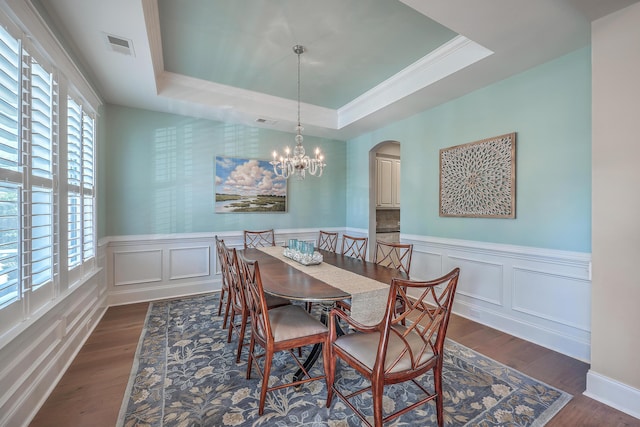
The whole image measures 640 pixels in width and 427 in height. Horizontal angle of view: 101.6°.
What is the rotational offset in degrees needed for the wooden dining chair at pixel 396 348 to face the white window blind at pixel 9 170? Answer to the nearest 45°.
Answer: approximately 45° to its left

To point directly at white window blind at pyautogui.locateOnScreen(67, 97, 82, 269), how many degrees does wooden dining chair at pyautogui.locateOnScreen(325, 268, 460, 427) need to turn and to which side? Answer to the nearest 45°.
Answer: approximately 45° to its left

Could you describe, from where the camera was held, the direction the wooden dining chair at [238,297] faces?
facing away from the viewer and to the right of the viewer

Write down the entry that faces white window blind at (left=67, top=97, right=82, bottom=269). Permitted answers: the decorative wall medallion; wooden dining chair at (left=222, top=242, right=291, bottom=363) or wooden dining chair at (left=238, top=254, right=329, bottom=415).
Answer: the decorative wall medallion

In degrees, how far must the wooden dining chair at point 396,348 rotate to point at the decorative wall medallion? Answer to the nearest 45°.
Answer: approximately 90° to its right

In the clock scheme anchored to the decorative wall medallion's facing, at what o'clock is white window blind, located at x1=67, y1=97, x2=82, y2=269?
The white window blind is roughly at 12 o'clock from the decorative wall medallion.

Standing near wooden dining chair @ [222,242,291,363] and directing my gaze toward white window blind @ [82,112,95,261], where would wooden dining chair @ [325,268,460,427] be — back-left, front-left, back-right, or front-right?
back-left

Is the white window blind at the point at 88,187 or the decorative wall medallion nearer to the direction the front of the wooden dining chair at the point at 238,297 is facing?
the decorative wall medallion

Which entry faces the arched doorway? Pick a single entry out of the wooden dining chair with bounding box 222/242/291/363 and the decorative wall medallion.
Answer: the wooden dining chair

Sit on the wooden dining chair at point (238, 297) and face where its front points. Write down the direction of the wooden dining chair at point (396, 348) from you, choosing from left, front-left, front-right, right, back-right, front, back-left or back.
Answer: right

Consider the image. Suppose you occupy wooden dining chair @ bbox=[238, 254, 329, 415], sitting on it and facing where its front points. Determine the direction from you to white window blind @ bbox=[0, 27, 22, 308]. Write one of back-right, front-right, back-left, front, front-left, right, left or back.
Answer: back-left

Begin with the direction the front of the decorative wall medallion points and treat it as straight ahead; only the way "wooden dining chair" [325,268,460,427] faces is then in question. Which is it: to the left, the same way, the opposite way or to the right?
to the right

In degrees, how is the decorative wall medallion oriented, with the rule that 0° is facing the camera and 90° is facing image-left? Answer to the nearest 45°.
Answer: approximately 45°

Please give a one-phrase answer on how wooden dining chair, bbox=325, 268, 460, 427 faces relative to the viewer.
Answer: facing away from the viewer and to the left of the viewer

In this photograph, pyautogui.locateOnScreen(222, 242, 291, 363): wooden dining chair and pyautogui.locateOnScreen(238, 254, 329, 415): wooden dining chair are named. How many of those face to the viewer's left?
0

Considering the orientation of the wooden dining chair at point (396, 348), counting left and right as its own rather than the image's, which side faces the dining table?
front

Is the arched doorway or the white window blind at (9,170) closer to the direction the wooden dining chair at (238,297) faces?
the arched doorway

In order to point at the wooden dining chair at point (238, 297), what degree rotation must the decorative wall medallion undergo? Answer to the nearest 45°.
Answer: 0° — it already faces it

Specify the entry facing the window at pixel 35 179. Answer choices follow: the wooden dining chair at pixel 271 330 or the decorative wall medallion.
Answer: the decorative wall medallion

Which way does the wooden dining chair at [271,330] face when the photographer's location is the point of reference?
facing away from the viewer and to the right of the viewer

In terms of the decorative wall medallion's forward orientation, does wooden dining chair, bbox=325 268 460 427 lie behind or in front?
in front
